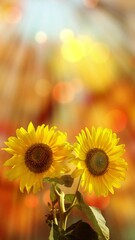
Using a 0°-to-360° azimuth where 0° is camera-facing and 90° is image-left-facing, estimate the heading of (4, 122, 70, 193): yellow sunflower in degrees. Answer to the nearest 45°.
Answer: approximately 0°
